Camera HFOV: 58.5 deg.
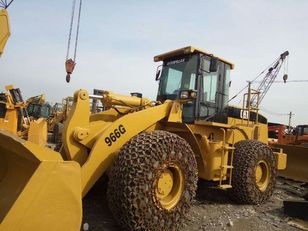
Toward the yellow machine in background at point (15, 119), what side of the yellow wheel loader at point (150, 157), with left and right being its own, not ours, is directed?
right

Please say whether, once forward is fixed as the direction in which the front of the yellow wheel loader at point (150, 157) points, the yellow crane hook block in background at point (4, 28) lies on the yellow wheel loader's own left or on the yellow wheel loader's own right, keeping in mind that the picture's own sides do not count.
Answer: on the yellow wheel loader's own right

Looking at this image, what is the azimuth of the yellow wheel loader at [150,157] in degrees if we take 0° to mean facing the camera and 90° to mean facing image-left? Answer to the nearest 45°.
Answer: approximately 45°

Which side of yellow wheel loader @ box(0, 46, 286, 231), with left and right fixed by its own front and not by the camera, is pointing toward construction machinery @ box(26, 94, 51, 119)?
right
